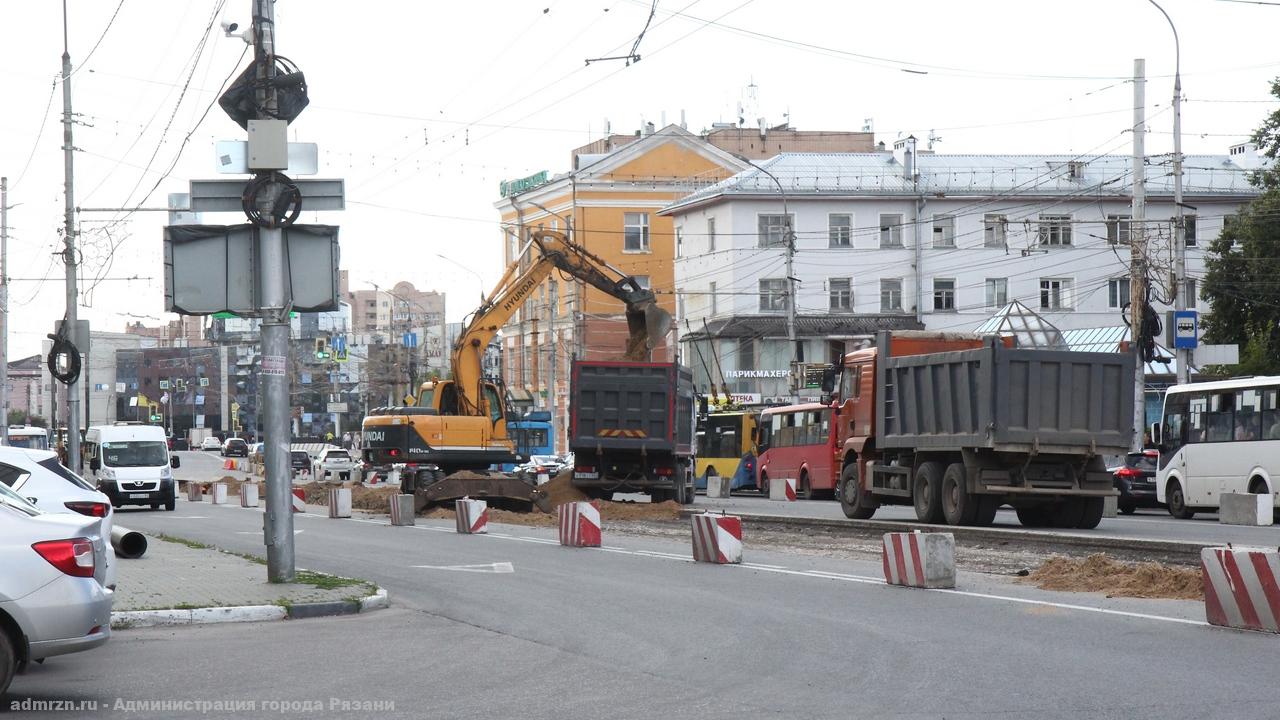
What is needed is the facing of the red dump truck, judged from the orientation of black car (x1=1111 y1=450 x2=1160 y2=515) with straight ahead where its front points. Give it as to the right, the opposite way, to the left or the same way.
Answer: the same way

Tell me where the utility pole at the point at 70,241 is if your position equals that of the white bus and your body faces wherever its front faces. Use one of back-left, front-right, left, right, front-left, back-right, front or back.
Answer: front-left

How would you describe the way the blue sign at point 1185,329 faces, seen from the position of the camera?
facing the viewer

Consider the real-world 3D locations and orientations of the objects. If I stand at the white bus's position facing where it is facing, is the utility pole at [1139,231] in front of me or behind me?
in front

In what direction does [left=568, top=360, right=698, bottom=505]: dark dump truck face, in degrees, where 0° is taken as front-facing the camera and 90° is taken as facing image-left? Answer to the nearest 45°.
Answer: approximately 180°

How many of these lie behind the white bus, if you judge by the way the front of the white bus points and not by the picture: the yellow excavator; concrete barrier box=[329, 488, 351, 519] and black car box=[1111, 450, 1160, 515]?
0

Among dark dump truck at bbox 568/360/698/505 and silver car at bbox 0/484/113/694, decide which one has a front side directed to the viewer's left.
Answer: the silver car

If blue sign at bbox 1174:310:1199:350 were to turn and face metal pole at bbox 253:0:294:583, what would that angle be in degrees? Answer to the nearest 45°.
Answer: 0° — it already faces it

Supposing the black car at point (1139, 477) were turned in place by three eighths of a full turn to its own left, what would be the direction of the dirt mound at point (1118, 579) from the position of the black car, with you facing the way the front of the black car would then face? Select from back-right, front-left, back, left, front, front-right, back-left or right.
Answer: front

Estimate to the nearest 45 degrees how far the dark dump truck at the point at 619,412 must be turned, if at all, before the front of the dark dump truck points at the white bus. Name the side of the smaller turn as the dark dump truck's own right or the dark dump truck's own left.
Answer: approximately 90° to the dark dump truck's own right

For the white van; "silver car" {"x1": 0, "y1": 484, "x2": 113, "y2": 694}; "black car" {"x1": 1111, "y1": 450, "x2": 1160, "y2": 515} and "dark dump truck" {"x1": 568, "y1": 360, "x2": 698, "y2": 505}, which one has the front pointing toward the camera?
the white van

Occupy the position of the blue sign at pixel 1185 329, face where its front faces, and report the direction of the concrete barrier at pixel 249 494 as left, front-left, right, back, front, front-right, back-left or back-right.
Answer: right

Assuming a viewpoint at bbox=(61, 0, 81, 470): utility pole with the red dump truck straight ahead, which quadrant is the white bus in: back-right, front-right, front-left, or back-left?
front-left
